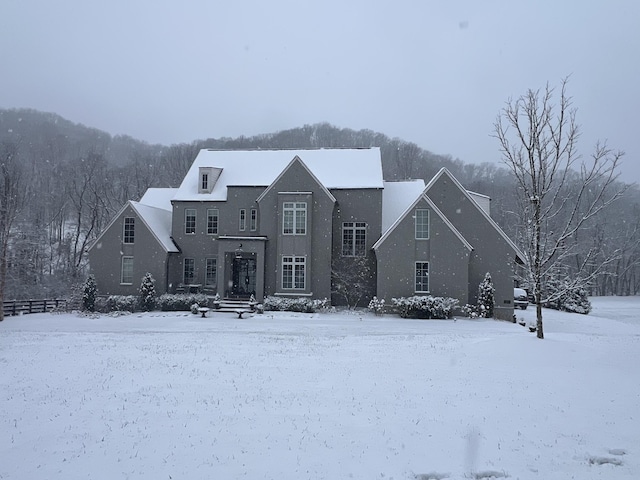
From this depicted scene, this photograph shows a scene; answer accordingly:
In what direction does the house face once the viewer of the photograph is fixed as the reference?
facing the viewer

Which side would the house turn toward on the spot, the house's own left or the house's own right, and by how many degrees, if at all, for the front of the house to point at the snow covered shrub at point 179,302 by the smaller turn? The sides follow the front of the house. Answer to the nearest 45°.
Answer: approximately 90° to the house's own right

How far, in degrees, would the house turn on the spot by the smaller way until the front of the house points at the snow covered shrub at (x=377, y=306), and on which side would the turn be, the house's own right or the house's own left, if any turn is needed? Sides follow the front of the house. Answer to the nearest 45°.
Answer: approximately 45° to the house's own left

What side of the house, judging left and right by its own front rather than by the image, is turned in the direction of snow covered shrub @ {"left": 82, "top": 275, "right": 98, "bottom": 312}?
right

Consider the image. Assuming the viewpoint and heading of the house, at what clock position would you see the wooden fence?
The wooden fence is roughly at 3 o'clock from the house.
